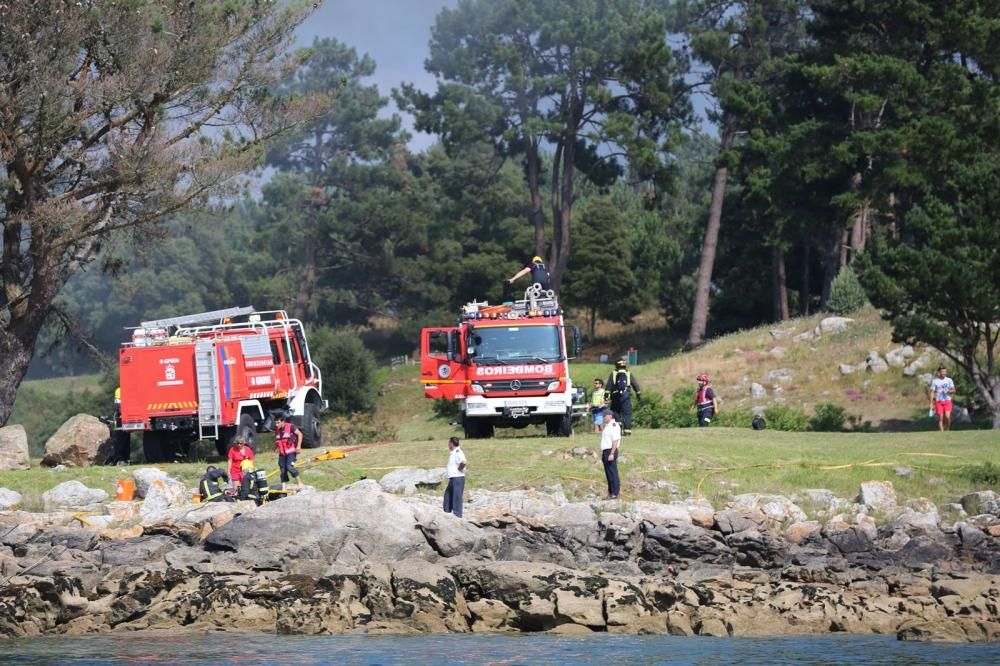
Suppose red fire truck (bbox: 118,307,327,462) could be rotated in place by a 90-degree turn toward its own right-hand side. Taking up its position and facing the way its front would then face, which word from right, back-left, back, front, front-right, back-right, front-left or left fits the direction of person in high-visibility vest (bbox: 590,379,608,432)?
front-left

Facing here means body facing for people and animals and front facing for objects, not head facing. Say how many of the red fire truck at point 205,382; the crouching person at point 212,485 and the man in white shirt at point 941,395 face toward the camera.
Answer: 1

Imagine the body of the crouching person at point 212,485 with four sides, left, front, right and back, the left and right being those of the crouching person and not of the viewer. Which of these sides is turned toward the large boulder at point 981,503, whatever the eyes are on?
front

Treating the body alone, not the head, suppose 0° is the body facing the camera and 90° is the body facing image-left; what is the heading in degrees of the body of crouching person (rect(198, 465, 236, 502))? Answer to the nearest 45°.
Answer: approximately 270°

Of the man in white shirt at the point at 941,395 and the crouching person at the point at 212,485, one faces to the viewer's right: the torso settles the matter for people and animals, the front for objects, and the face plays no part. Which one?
the crouching person

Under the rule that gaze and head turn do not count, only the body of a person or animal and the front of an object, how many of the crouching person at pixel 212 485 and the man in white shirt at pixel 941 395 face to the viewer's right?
1

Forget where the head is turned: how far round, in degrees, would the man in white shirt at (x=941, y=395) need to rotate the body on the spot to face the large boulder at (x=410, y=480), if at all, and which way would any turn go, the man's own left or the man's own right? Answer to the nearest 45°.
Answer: approximately 45° to the man's own right

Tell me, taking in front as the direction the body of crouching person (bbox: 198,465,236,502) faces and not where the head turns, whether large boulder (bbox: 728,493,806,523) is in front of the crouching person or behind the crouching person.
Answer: in front

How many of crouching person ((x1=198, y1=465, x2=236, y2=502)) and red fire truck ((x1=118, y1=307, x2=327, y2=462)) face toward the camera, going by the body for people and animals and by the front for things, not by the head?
0

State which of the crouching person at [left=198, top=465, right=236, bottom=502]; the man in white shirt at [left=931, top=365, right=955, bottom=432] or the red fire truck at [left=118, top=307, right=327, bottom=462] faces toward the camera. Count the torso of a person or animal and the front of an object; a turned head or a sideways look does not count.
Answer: the man in white shirt

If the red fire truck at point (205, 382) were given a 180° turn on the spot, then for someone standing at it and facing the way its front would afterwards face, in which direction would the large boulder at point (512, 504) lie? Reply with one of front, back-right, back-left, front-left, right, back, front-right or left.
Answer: left

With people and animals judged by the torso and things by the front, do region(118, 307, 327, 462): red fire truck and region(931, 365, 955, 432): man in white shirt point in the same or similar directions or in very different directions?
very different directions

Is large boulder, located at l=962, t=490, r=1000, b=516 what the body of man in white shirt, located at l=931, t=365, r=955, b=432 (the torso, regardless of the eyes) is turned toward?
yes

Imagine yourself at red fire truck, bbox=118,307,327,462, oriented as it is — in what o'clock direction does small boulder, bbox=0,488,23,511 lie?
The small boulder is roughly at 6 o'clock from the red fire truck.
